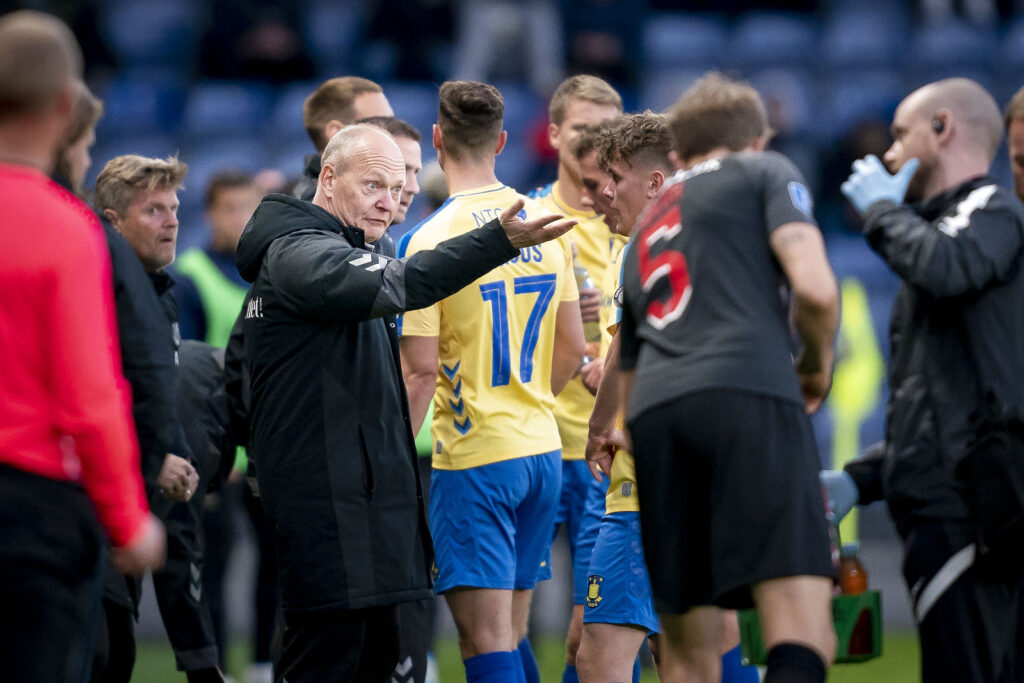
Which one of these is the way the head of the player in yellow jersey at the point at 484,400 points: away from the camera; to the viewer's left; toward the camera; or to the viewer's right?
away from the camera

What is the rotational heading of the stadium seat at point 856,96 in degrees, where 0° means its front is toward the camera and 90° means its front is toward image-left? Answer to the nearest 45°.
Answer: approximately 0°

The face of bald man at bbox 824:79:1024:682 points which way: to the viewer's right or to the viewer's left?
to the viewer's left

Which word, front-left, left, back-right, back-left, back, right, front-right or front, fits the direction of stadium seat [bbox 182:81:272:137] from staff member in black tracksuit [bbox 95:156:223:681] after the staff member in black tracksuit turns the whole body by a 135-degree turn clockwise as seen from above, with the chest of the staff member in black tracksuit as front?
right

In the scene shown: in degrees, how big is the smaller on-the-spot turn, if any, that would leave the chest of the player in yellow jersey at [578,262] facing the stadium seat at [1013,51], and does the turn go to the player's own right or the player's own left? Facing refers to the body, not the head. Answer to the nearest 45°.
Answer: approximately 135° to the player's own left

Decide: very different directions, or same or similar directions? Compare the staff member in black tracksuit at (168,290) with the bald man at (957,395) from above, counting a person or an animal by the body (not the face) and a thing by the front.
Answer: very different directions

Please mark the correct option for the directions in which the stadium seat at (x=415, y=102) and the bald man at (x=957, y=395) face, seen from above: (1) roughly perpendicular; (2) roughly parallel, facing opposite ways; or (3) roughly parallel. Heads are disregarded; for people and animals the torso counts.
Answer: roughly perpendicular

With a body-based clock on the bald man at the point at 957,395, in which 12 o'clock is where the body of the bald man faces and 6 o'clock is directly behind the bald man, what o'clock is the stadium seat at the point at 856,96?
The stadium seat is roughly at 3 o'clock from the bald man.

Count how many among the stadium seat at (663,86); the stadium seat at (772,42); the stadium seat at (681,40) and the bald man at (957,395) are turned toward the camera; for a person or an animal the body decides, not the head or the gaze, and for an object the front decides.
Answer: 3
